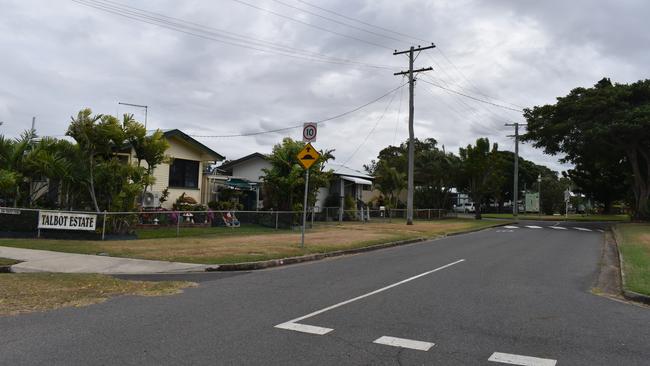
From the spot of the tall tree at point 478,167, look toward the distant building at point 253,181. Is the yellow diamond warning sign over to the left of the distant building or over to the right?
left

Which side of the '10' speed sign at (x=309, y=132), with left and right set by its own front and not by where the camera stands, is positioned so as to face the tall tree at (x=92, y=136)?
right

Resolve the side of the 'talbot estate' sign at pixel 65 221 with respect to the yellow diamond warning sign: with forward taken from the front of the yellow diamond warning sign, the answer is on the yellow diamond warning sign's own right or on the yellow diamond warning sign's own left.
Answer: on the yellow diamond warning sign's own right

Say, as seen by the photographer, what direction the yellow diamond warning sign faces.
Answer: facing the viewer

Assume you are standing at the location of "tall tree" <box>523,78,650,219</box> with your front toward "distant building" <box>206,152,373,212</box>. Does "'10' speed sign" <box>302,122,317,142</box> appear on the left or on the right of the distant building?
left

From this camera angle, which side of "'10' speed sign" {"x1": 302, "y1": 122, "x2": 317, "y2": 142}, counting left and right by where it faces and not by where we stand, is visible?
front

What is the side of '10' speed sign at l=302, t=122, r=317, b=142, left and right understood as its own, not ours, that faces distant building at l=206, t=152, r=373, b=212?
back

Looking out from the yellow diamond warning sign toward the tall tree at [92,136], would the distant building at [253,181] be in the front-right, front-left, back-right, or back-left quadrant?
front-right

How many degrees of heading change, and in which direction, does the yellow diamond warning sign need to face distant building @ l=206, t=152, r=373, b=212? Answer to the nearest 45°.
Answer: approximately 180°

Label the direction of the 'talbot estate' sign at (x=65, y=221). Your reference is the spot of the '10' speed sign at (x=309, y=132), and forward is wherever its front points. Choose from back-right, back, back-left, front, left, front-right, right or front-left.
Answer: right

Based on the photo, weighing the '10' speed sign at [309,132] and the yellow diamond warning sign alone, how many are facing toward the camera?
2
